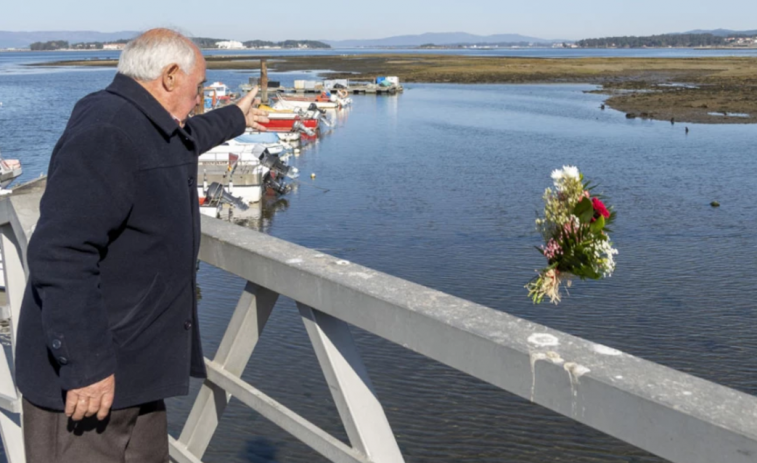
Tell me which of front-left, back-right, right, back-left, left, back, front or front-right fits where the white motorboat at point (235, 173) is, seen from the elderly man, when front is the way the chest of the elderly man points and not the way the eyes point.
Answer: left

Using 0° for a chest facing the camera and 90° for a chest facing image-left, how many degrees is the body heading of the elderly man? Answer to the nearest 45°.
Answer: approximately 270°

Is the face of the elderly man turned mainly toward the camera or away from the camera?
away from the camera

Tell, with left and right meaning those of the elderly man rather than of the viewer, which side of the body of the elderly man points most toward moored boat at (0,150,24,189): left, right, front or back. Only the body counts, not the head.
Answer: left

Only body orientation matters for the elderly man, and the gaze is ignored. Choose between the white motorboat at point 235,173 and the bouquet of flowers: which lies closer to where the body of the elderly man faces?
the bouquet of flowers

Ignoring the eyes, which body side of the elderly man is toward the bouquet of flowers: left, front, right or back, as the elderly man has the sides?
front
